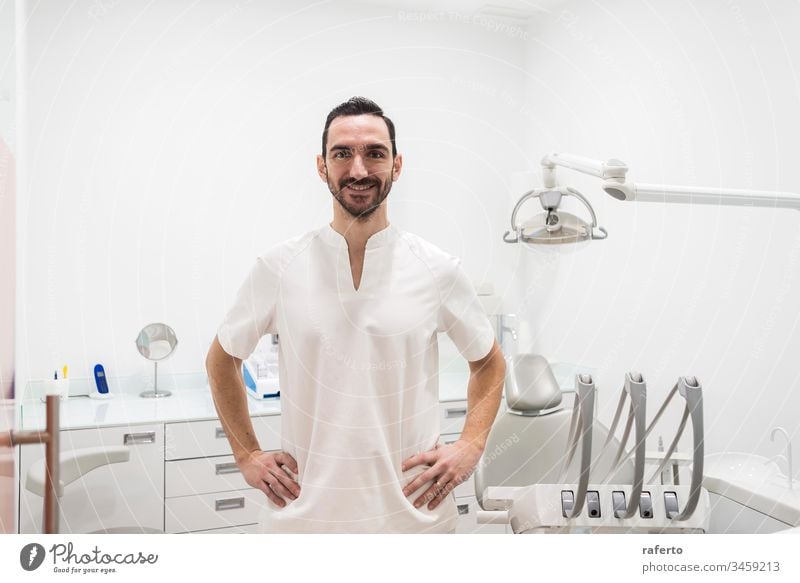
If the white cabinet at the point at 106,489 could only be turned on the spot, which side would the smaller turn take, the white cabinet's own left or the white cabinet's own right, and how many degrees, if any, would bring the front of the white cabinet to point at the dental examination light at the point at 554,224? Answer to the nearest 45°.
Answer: approximately 45° to the white cabinet's own left

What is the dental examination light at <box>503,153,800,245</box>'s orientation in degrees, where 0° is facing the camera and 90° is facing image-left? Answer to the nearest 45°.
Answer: approximately 0°

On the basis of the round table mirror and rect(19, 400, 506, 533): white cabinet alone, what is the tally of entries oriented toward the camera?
2

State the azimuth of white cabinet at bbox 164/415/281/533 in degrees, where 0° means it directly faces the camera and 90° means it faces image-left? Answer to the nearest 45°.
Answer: approximately 0°

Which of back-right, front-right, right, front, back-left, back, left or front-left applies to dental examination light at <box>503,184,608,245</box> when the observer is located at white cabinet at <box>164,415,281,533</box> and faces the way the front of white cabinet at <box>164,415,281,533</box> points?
front-left

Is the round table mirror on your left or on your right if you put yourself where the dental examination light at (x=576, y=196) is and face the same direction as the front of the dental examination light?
on your right
